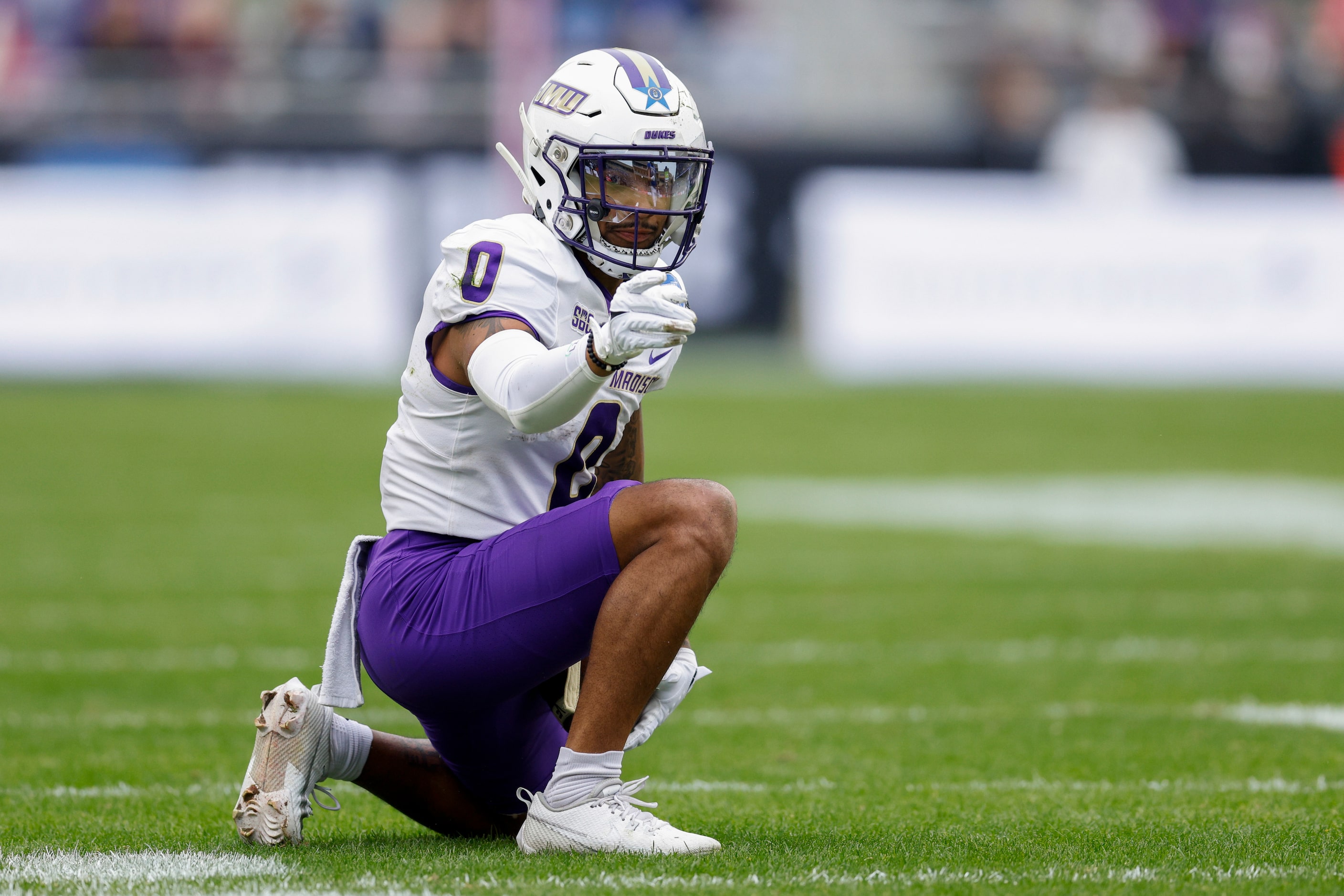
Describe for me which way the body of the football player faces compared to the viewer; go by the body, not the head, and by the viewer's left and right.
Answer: facing the viewer and to the right of the viewer
